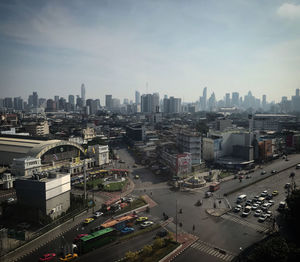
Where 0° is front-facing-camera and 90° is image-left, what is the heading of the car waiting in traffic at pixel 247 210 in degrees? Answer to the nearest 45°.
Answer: approximately 45°

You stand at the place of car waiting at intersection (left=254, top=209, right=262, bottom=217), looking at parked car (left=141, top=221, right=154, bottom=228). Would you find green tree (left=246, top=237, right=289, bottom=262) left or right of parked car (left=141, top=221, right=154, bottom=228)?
left

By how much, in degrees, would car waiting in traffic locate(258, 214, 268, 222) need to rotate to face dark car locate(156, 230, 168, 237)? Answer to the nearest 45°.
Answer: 0° — it already faces it

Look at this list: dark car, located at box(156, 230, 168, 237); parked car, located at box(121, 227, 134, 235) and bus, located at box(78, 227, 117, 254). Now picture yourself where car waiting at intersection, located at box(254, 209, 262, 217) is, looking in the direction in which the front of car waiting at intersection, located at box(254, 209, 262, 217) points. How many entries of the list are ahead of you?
3

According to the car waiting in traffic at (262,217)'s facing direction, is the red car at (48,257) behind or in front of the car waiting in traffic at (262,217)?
in front

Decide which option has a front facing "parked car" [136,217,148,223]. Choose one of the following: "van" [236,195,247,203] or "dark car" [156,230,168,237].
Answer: the van

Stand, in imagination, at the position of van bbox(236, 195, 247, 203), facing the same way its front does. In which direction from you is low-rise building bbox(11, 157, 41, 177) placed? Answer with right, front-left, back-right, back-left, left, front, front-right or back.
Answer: front-right

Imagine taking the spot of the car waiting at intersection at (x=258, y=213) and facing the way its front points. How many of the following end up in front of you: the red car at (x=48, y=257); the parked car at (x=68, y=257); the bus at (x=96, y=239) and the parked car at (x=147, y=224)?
4

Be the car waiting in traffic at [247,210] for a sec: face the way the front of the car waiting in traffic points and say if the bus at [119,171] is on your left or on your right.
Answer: on your right
